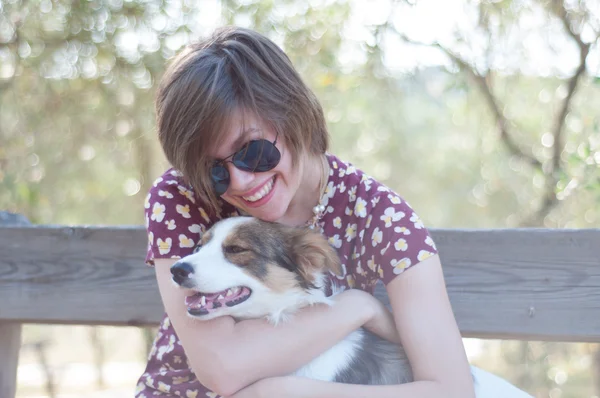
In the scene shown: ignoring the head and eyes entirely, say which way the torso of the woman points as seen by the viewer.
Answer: toward the camera
